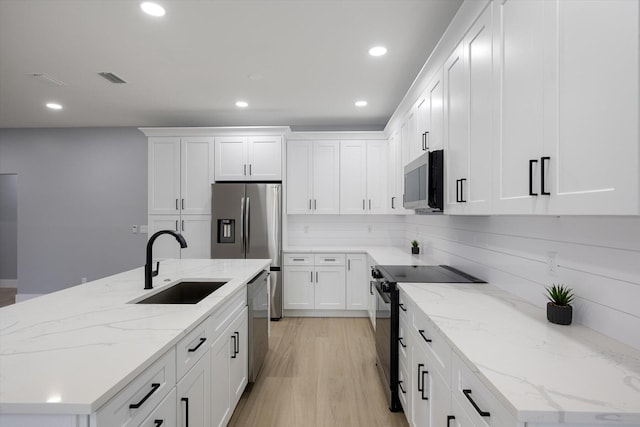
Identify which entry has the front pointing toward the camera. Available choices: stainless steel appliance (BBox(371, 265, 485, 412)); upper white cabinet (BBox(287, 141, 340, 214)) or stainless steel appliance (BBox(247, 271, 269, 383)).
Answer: the upper white cabinet

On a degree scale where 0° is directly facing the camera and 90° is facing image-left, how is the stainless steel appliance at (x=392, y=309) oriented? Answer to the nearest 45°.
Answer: approximately 90°

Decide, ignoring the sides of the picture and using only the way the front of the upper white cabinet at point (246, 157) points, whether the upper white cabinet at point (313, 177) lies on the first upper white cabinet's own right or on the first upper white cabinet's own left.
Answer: on the first upper white cabinet's own left

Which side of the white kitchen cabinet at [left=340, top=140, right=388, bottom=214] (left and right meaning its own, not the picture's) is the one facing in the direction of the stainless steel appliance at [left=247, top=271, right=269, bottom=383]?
front

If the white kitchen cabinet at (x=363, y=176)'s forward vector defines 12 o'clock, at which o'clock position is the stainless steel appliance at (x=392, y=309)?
The stainless steel appliance is roughly at 12 o'clock from the white kitchen cabinet.

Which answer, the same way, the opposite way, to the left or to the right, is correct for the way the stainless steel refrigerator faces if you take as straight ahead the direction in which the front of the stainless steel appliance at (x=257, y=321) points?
to the right

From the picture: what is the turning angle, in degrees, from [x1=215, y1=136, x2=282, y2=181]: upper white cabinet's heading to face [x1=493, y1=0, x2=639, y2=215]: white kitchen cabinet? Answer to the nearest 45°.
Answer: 0° — it already faces it

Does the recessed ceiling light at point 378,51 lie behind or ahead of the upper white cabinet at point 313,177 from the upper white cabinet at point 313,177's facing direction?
ahead

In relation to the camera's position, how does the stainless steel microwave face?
facing to the left of the viewer

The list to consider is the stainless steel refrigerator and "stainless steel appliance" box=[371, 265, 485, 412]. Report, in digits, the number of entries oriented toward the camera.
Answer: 1

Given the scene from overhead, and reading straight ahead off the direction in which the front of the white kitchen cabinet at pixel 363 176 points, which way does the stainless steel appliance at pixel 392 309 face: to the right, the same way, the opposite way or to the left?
to the right

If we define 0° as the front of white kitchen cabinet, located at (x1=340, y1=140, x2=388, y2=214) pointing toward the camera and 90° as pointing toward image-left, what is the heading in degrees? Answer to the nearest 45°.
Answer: approximately 0°

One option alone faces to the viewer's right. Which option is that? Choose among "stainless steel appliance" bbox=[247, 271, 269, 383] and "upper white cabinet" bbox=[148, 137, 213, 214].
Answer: the stainless steel appliance

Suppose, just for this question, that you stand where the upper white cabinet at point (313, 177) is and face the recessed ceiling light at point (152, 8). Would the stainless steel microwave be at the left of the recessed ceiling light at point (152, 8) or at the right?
left

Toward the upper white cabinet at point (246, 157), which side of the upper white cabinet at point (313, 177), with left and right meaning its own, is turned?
right
